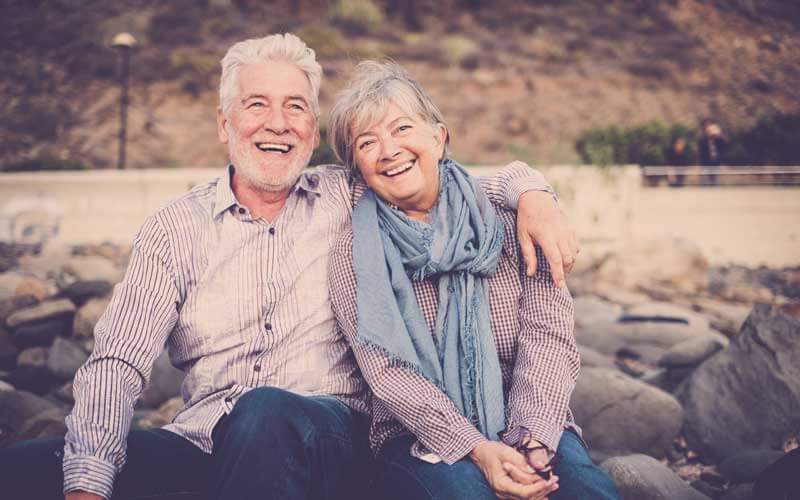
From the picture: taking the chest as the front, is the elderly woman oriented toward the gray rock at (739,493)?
no

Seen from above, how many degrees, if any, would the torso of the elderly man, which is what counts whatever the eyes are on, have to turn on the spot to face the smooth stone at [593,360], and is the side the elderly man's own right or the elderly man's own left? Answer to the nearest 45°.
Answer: approximately 135° to the elderly man's own left

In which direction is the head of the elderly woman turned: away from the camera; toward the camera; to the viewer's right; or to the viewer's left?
toward the camera

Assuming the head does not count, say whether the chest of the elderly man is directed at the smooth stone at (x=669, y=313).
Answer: no

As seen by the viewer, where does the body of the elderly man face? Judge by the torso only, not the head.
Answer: toward the camera

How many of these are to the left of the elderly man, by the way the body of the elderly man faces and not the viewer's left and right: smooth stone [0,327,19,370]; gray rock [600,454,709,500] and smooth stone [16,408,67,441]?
1

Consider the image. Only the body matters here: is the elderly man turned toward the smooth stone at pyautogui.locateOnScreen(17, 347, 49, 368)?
no

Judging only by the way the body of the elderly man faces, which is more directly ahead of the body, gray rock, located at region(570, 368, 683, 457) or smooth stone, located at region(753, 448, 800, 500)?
the smooth stone

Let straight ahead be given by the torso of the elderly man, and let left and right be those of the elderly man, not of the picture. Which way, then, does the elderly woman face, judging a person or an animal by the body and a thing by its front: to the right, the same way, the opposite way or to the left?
the same way

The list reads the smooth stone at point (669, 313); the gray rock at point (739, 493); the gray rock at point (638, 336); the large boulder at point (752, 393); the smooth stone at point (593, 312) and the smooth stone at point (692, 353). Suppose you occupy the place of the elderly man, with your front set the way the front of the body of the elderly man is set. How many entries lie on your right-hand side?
0

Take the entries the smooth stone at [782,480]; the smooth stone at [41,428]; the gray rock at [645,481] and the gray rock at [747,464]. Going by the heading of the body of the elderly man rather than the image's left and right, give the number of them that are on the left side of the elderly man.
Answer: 3

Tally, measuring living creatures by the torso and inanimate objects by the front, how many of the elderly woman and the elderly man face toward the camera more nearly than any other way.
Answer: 2

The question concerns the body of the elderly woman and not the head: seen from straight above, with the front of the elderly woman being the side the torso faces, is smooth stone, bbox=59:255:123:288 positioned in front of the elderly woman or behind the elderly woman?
behind

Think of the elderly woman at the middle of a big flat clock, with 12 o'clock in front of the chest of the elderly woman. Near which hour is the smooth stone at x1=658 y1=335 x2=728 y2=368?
The smooth stone is roughly at 7 o'clock from the elderly woman.

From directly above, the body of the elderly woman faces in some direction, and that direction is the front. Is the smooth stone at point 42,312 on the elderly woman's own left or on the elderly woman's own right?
on the elderly woman's own right

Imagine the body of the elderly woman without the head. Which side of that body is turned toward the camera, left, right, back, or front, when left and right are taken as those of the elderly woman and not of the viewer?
front

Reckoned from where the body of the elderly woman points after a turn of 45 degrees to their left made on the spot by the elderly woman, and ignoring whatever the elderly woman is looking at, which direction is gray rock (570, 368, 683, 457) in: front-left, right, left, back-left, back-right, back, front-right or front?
left
